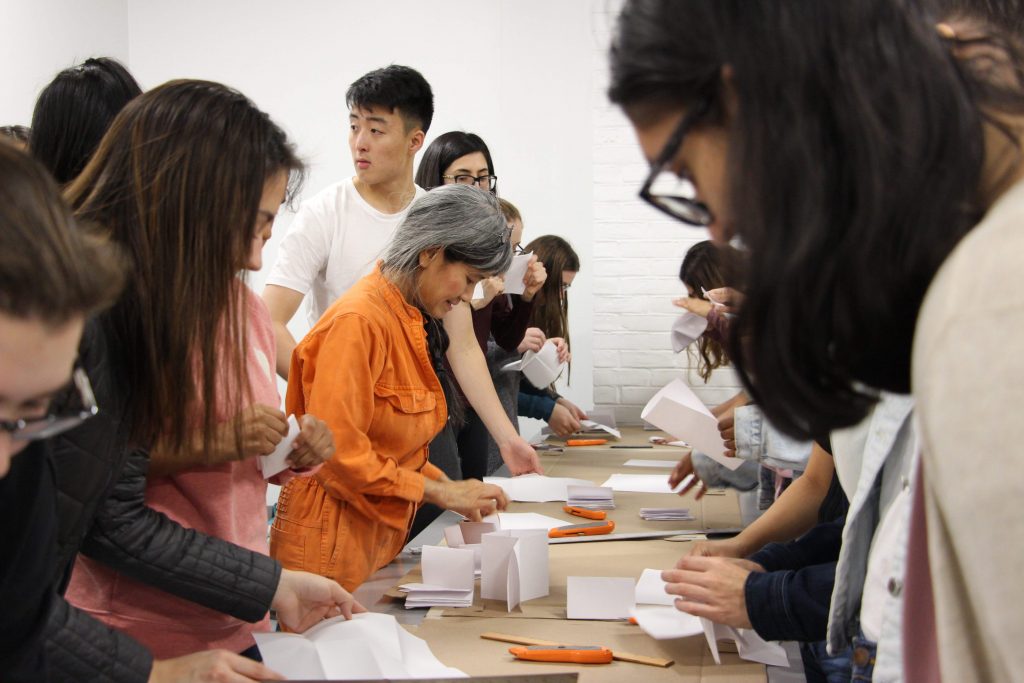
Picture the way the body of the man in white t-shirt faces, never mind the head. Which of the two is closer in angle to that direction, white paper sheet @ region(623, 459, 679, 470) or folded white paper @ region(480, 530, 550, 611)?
the folded white paper

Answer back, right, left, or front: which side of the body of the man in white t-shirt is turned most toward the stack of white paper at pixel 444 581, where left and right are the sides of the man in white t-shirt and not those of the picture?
front

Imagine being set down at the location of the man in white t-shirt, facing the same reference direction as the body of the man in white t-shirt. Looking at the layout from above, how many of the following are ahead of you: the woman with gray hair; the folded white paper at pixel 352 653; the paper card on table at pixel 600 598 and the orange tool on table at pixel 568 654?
4

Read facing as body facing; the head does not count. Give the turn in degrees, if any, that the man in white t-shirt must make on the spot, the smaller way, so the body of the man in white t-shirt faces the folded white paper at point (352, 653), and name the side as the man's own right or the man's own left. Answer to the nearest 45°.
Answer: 0° — they already face it

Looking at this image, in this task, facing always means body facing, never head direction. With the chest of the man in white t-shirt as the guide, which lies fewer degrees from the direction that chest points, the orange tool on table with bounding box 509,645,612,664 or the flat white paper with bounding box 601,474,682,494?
the orange tool on table

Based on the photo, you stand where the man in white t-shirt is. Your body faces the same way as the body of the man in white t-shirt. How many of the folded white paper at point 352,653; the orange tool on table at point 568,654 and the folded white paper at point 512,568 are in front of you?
3

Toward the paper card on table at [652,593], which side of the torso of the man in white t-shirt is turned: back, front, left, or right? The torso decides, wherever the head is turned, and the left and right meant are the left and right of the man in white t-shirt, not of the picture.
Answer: front

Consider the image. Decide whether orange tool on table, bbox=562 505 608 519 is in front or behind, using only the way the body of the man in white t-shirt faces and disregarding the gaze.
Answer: in front

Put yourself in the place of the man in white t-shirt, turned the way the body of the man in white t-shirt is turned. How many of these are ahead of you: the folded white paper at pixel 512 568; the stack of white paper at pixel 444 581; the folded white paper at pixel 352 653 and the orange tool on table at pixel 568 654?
4

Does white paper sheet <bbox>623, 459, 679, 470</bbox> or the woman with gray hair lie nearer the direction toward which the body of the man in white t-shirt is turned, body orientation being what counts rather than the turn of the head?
the woman with gray hair

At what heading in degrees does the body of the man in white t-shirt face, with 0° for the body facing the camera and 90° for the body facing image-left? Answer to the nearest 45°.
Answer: approximately 0°

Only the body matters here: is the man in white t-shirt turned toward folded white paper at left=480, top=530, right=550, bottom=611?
yes

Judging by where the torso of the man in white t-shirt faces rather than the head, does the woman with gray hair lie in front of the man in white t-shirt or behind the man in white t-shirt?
in front
